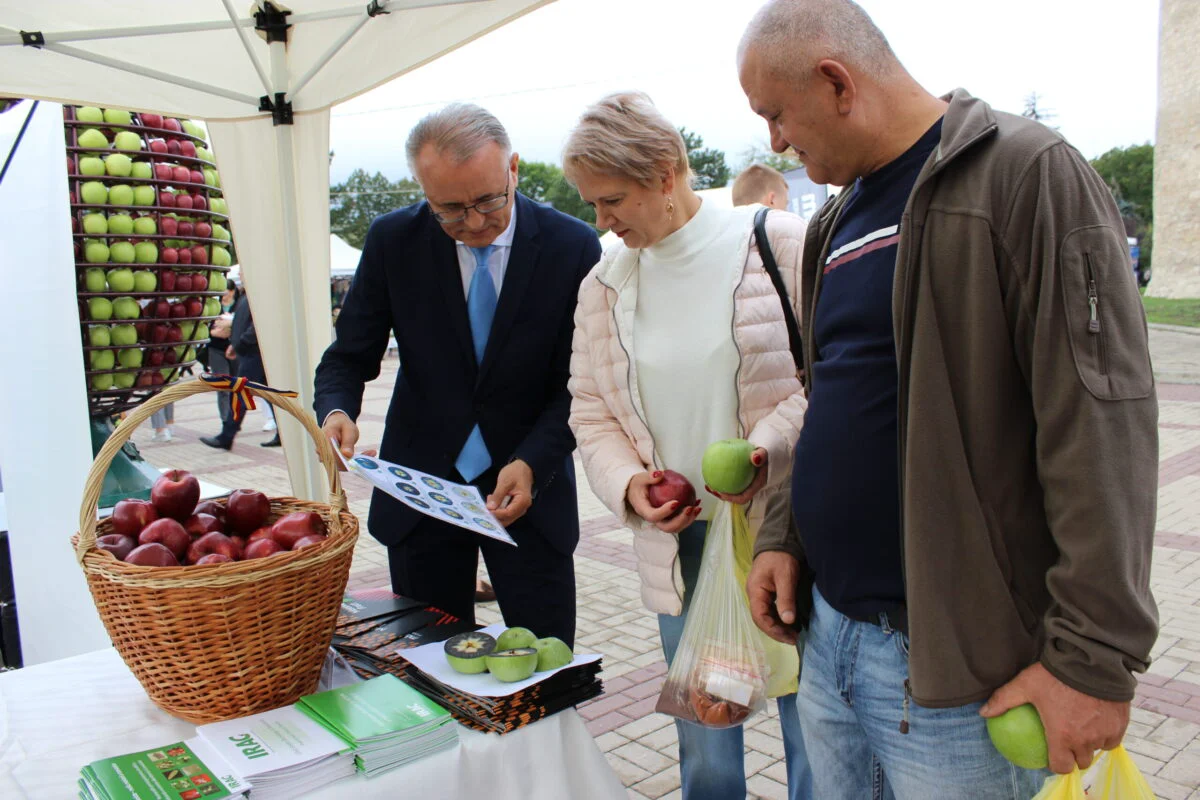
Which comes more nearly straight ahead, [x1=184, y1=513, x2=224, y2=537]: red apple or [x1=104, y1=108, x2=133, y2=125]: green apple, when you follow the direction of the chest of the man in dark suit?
the red apple

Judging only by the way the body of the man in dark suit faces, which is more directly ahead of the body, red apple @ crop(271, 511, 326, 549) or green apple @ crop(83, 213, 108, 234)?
the red apple

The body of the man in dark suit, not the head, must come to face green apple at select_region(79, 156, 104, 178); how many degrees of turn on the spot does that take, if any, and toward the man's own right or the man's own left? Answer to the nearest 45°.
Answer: approximately 135° to the man's own right

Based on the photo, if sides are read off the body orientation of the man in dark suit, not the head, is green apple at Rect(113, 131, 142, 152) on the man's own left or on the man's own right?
on the man's own right

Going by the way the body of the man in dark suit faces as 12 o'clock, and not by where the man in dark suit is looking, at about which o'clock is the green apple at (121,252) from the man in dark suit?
The green apple is roughly at 4 o'clock from the man in dark suit.

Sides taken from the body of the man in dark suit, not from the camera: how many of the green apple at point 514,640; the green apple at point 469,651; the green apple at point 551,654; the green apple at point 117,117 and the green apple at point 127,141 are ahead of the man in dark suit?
3

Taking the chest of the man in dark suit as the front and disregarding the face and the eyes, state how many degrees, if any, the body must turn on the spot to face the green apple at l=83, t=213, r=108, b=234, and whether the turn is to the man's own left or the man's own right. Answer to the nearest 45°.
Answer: approximately 135° to the man's own right

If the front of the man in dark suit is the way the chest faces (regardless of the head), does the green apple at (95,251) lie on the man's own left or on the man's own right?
on the man's own right

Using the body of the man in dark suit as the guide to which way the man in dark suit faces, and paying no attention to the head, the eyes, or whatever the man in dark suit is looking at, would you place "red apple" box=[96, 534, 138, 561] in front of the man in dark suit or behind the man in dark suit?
in front

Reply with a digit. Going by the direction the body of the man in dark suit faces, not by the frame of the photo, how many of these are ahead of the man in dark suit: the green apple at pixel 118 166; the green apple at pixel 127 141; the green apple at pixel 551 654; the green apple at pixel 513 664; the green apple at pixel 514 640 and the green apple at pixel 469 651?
4

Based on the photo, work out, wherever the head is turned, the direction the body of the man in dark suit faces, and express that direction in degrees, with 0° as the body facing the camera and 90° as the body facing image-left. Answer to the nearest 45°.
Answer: approximately 0°

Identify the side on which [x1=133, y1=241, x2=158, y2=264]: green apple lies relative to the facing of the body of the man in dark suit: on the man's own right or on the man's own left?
on the man's own right

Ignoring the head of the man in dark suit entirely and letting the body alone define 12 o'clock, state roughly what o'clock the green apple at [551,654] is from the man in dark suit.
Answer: The green apple is roughly at 12 o'clock from the man in dark suit.
